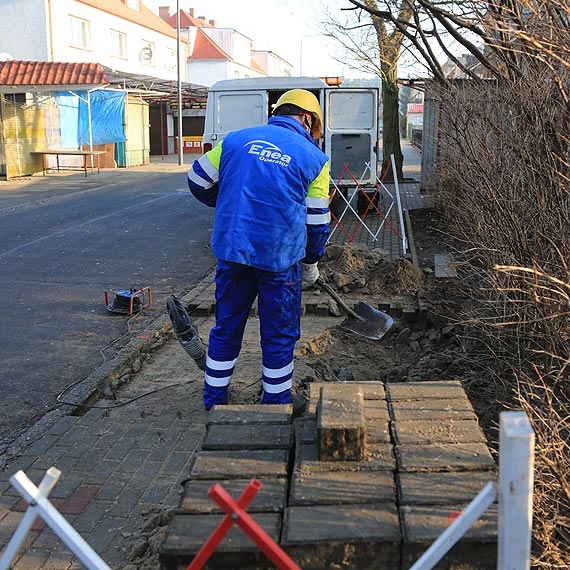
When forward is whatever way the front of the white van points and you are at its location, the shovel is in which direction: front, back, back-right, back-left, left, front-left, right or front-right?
back

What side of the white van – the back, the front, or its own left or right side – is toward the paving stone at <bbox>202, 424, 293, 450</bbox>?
back

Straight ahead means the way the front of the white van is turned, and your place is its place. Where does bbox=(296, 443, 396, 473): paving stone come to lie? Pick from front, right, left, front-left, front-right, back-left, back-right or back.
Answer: back

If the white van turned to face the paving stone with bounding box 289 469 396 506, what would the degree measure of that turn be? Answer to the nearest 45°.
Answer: approximately 180°

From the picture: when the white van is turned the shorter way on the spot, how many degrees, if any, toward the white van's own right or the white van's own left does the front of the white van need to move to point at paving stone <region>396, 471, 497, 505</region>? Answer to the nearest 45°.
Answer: approximately 180°

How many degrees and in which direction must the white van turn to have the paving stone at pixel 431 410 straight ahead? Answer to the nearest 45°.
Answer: approximately 180°

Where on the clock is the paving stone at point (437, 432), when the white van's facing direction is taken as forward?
The paving stone is roughly at 6 o'clock from the white van.

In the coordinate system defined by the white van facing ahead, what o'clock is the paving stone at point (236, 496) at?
The paving stone is roughly at 6 o'clock from the white van.

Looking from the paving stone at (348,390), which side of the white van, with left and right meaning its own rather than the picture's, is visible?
back

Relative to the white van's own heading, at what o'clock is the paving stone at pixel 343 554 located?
The paving stone is roughly at 6 o'clock from the white van.

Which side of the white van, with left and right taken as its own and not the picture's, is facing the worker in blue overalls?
back

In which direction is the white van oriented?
away from the camera

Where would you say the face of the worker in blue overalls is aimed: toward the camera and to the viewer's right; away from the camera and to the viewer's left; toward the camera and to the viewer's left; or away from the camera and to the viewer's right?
away from the camera and to the viewer's right

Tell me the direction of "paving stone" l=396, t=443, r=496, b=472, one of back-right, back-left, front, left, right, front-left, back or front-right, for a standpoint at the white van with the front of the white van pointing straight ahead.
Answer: back

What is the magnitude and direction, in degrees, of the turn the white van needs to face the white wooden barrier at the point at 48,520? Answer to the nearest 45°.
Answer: approximately 180°

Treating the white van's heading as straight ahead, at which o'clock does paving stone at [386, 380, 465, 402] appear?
The paving stone is roughly at 6 o'clock from the white van.

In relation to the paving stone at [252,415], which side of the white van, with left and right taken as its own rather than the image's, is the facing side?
back
